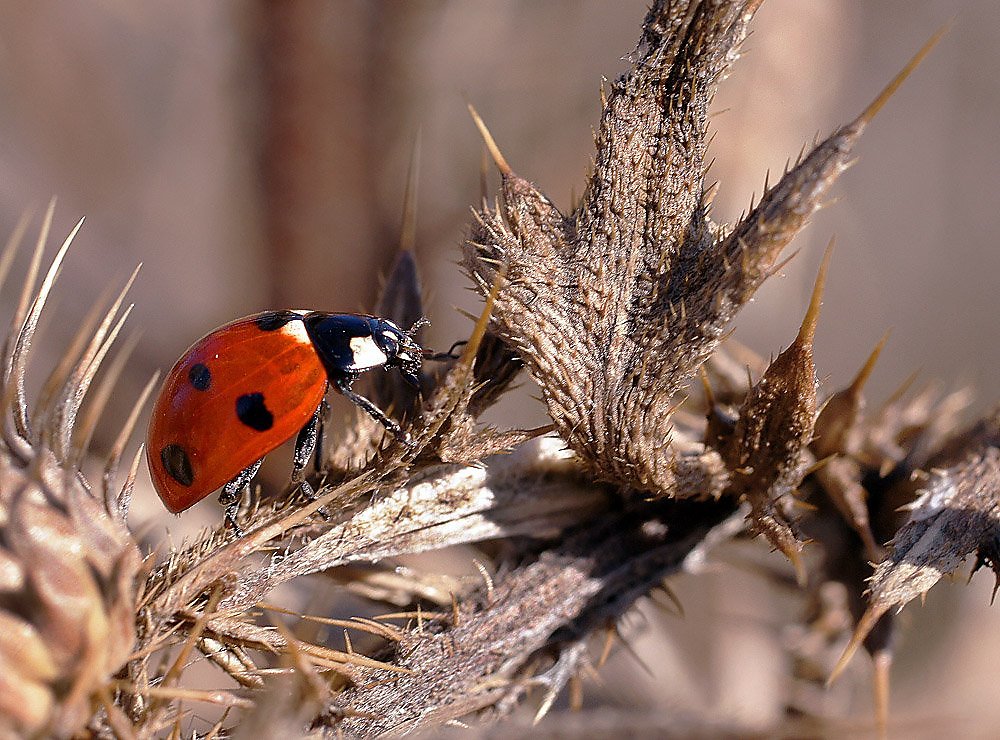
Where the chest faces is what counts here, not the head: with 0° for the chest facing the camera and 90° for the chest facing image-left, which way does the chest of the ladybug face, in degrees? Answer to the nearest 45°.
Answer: approximately 270°
